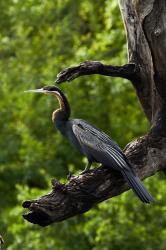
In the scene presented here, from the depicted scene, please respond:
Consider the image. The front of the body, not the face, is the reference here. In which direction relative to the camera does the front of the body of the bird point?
to the viewer's left
